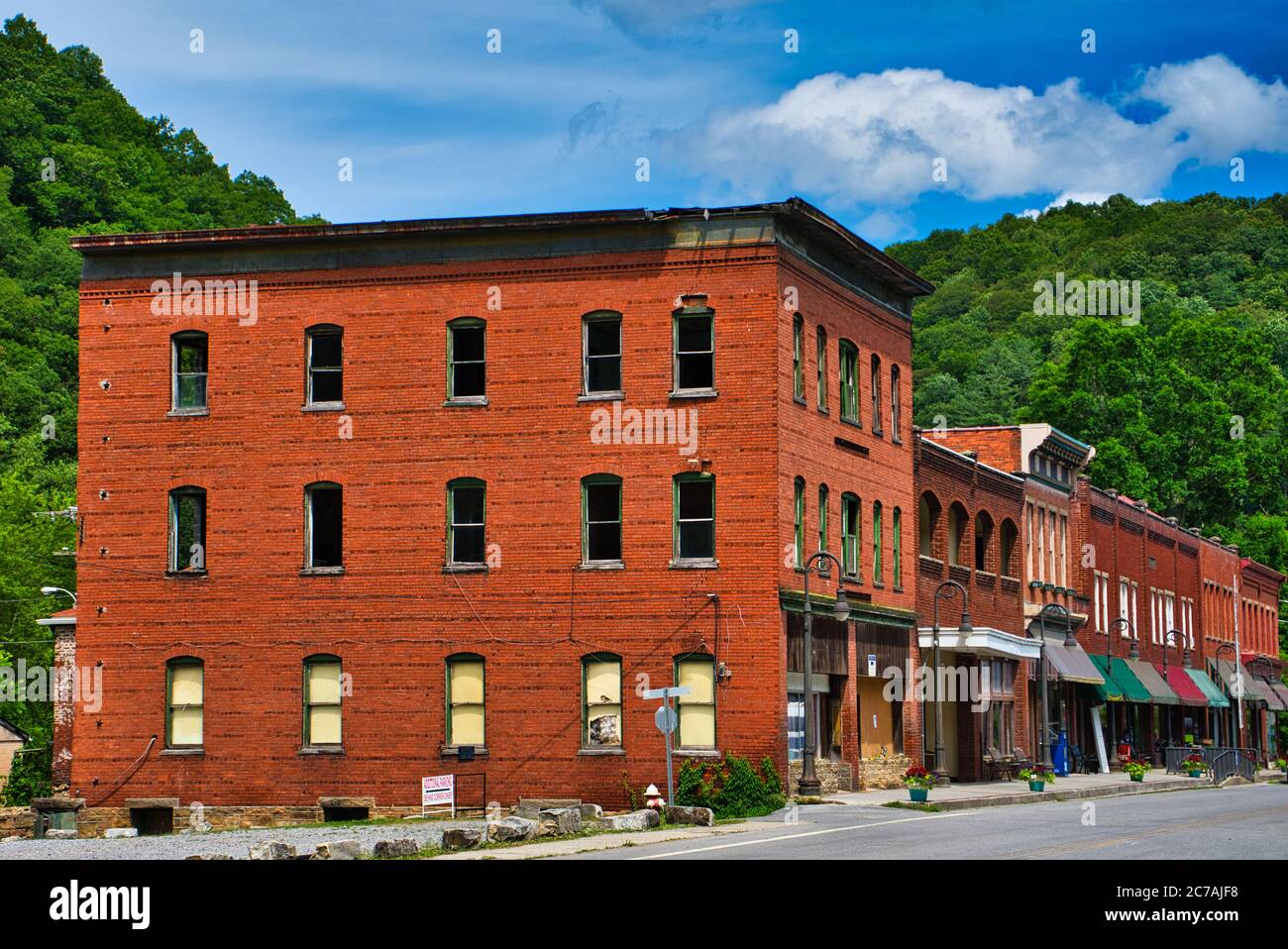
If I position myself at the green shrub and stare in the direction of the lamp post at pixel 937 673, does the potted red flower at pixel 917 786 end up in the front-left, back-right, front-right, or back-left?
front-right

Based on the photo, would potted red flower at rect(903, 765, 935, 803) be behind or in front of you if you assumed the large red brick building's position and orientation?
in front

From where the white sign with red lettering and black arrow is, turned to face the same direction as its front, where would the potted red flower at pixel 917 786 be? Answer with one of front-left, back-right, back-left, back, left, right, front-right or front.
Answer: left

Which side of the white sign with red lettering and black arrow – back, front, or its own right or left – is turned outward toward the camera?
front
